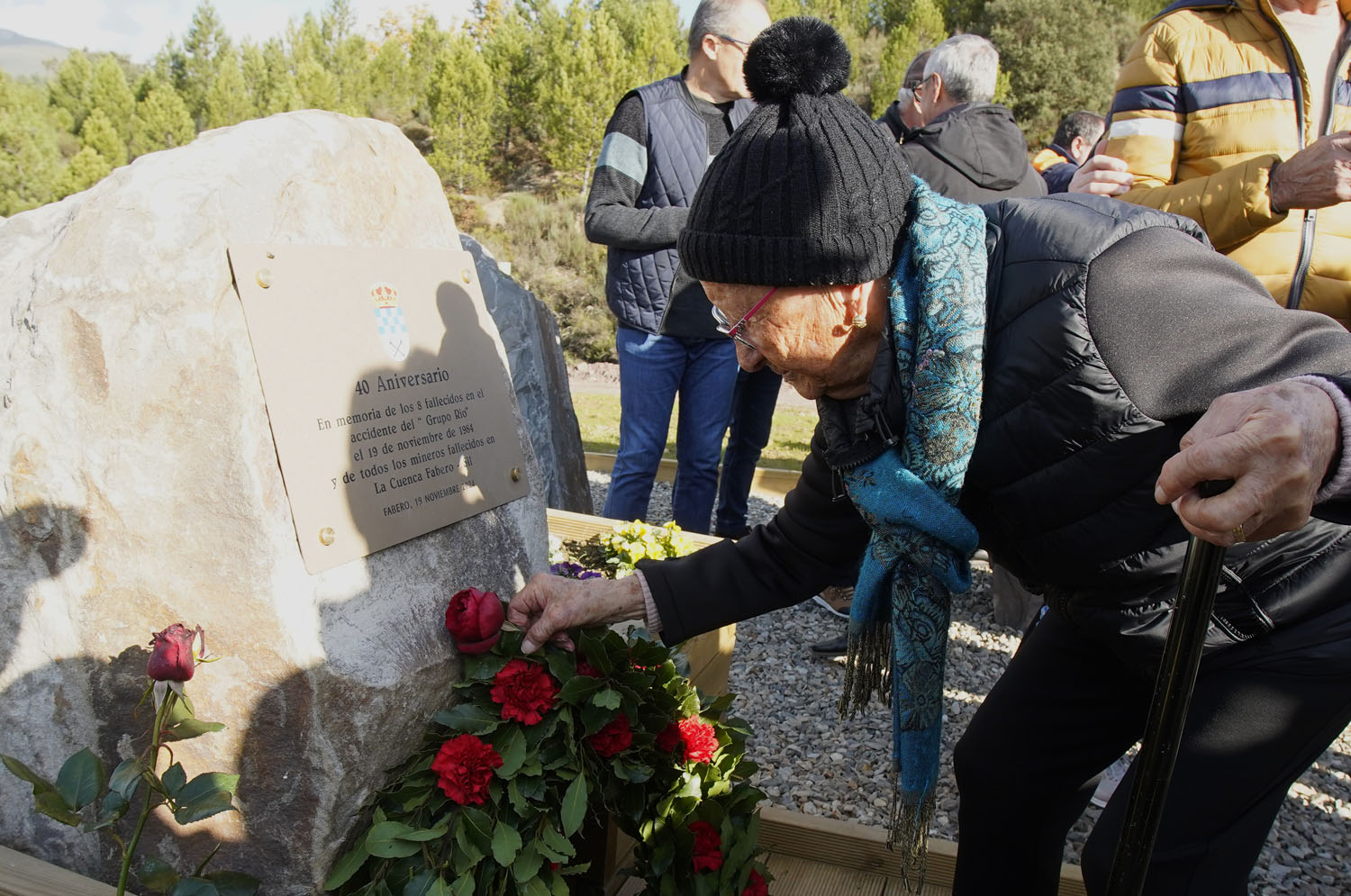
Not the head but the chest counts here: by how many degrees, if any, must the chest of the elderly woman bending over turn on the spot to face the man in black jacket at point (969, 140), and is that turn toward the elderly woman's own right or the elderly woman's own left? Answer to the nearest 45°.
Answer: approximately 90° to the elderly woman's own right

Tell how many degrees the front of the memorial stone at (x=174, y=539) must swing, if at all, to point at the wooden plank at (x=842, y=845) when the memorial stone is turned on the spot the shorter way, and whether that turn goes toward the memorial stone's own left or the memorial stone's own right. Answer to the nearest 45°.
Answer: approximately 45° to the memorial stone's own left

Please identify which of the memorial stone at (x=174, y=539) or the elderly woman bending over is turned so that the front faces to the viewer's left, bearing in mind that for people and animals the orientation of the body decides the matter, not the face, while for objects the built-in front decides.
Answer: the elderly woman bending over

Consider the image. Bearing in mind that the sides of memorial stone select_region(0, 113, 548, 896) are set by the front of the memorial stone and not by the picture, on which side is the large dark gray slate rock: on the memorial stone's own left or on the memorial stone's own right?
on the memorial stone's own left

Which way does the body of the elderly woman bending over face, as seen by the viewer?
to the viewer's left

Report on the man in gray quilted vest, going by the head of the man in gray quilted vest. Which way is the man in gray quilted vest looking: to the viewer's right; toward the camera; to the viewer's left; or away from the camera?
to the viewer's right

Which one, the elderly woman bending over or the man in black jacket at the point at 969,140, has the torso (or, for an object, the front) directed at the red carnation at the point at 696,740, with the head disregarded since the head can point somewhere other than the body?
the elderly woman bending over

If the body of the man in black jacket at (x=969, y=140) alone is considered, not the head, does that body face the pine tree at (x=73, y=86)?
yes

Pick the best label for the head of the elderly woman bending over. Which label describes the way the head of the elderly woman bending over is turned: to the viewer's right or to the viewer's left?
to the viewer's left

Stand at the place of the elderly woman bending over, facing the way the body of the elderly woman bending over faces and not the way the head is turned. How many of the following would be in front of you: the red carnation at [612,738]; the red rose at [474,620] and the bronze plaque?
3
